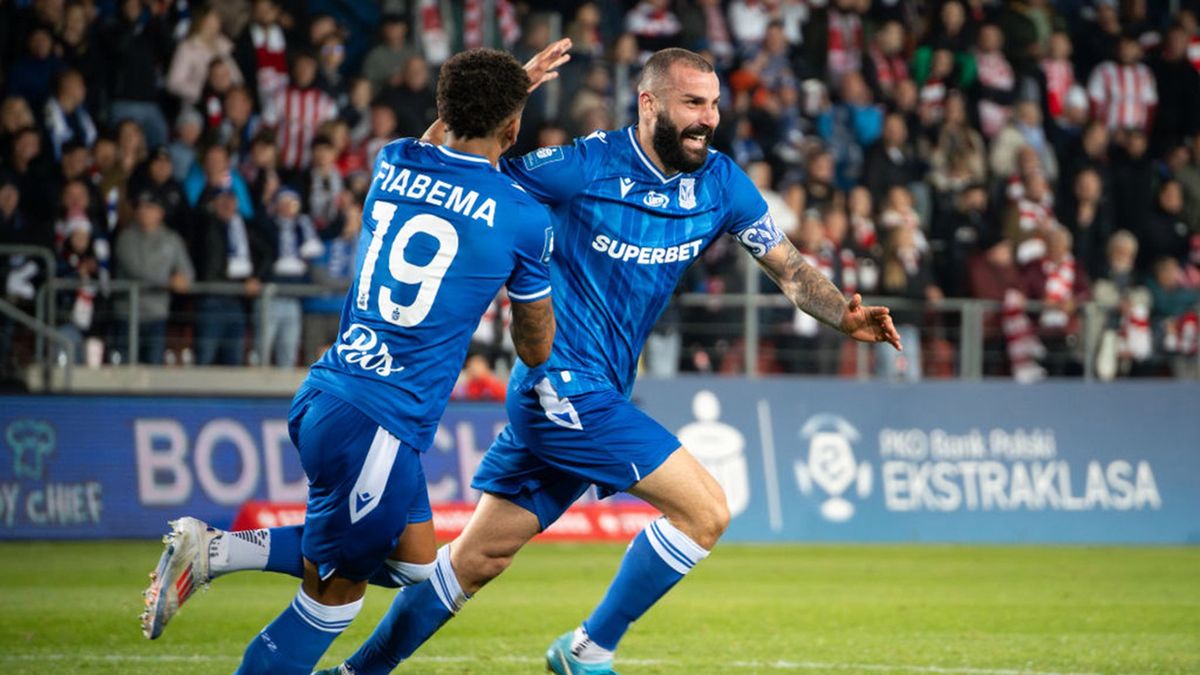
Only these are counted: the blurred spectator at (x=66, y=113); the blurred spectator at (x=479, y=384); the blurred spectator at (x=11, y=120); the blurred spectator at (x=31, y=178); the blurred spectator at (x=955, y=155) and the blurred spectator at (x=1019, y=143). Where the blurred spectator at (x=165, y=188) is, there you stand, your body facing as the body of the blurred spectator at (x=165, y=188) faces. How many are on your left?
3

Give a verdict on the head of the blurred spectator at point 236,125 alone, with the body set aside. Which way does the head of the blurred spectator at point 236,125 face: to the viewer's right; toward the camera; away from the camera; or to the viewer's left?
toward the camera

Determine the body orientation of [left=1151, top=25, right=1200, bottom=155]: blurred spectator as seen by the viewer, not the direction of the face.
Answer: toward the camera

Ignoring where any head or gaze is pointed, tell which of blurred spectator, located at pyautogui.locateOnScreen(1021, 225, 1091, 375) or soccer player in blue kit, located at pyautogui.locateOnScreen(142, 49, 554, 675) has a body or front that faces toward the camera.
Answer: the blurred spectator

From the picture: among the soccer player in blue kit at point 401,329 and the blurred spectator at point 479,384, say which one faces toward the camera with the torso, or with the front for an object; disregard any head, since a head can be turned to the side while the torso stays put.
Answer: the blurred spectator

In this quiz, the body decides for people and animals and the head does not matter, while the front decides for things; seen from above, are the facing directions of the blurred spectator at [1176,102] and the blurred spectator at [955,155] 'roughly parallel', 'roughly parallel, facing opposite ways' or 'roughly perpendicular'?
roughly parallel

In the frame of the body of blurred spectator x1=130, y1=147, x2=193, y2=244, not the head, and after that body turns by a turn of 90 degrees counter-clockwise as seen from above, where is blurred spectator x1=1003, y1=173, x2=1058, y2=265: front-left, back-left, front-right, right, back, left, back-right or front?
front

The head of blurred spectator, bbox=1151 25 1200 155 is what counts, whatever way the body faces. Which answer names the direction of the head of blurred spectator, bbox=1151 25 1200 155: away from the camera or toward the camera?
toward the camera

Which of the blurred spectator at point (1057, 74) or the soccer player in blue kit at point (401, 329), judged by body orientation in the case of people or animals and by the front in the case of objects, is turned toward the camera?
the blurred spectator

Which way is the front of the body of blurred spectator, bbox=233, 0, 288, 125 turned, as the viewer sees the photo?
toward the camera

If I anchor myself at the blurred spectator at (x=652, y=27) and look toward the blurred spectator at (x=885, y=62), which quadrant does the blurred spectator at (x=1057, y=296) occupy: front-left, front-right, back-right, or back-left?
front-right

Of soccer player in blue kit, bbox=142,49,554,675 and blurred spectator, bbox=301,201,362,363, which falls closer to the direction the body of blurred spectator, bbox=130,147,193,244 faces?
the soccer player in blue kit

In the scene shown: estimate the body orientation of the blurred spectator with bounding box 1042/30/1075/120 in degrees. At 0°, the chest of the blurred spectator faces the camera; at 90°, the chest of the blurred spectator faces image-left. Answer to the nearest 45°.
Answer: approximately 0°

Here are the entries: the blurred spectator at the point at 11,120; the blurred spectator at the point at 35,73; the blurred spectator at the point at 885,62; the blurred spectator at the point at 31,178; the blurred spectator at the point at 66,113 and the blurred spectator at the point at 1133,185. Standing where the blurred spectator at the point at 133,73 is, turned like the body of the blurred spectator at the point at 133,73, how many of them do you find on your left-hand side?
2

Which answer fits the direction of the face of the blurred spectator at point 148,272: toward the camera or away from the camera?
toward the camera

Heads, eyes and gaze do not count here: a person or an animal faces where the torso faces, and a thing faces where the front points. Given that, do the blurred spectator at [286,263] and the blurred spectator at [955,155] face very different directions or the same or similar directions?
same or similar directions

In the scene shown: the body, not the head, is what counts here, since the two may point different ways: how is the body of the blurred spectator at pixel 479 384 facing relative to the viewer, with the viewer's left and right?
facing the viewer

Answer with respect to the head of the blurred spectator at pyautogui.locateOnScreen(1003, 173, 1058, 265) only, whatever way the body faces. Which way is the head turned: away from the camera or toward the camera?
toward the camera
